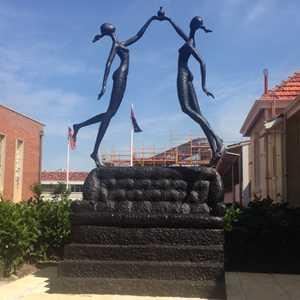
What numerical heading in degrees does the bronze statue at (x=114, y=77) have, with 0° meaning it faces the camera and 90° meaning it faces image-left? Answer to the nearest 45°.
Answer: approximately 270°

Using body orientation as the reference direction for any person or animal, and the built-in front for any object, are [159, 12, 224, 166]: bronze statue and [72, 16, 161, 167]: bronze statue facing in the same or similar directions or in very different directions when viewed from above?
very different directions

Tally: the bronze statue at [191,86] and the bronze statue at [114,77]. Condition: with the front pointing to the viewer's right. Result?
1

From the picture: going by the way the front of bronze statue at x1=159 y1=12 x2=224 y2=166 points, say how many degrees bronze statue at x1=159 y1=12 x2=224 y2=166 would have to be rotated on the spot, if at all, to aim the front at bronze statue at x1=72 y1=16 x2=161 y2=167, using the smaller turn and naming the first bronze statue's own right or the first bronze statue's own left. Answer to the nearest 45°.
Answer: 0° — it already faces it

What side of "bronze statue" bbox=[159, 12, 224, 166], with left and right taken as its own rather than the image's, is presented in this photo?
left
